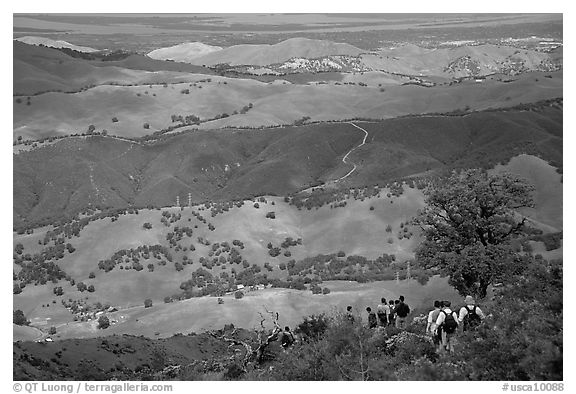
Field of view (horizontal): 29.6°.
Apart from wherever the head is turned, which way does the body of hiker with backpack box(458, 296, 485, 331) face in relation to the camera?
away from the camera

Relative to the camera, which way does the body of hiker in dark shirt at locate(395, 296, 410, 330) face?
away from the camera

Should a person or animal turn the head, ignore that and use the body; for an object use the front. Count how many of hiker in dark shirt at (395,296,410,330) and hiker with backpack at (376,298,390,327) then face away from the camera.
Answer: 2

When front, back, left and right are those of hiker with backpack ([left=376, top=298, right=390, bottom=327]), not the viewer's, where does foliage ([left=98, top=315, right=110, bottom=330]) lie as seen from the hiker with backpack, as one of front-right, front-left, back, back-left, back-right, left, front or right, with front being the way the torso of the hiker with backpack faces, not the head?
front-left

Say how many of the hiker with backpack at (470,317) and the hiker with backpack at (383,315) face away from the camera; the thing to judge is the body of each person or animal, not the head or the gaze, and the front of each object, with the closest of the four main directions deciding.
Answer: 2

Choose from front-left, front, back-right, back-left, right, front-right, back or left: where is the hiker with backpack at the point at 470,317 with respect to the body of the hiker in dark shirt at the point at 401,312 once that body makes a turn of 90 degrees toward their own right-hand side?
front-right

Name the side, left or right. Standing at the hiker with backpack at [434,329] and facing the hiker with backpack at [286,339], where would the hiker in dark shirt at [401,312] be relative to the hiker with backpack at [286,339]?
right

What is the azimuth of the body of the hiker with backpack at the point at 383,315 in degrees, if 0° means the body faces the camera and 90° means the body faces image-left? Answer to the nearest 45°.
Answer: approximately 180°

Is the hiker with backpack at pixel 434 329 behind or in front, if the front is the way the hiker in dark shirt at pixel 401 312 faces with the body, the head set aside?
behind
